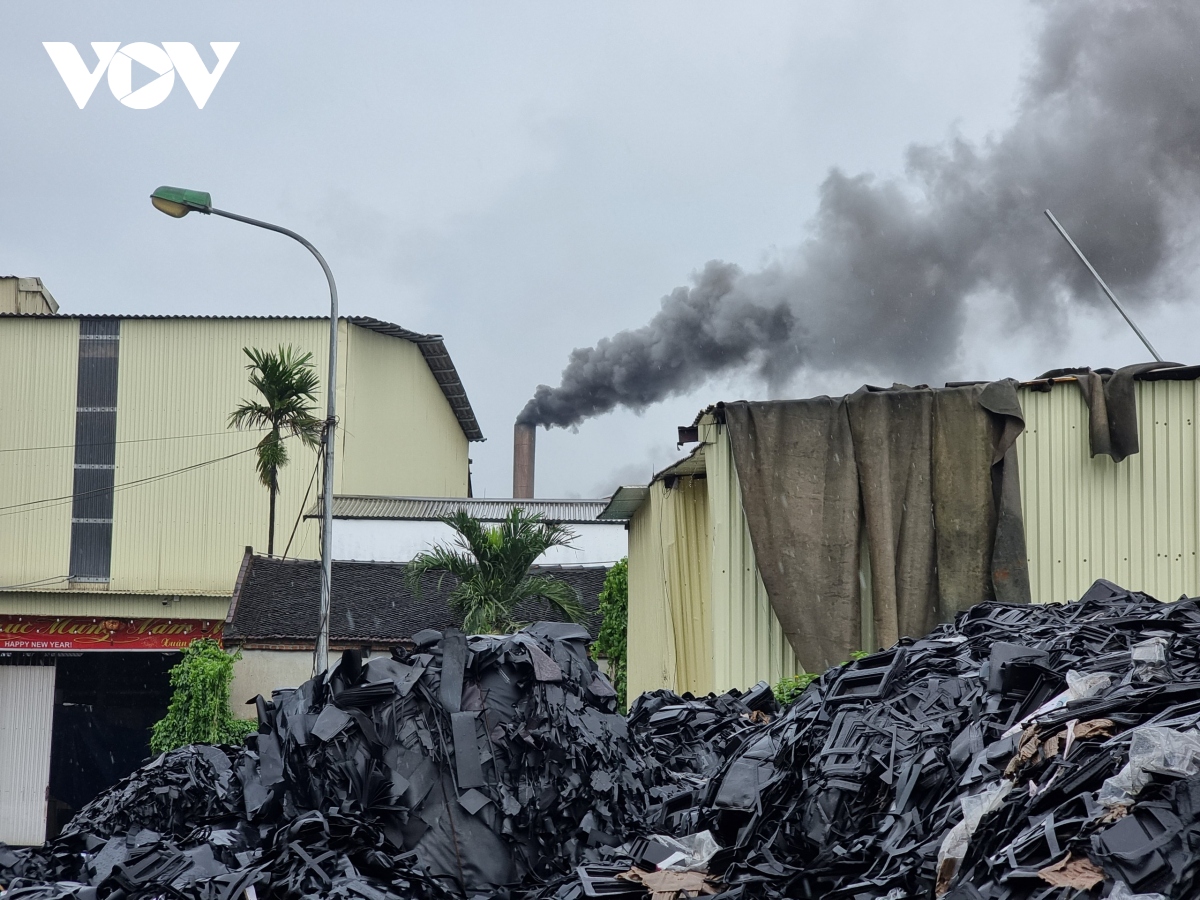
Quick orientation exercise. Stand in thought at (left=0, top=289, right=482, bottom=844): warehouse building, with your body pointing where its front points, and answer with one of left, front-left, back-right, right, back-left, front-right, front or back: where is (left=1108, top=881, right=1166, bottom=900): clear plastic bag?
front

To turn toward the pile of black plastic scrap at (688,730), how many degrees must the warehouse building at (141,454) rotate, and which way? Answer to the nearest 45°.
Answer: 0° — it already faces it

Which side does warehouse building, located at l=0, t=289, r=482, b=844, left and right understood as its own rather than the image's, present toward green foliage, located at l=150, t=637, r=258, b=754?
front

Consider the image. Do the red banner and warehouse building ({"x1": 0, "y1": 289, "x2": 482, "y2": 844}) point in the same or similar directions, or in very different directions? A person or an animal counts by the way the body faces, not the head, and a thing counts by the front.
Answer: same or similar directions

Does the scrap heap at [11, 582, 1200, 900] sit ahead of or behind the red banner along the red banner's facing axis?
ahead

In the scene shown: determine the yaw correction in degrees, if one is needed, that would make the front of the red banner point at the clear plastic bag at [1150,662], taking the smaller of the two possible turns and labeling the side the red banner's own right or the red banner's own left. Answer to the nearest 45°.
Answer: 0° — it already faces it

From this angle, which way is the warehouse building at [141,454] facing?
toward the camera
